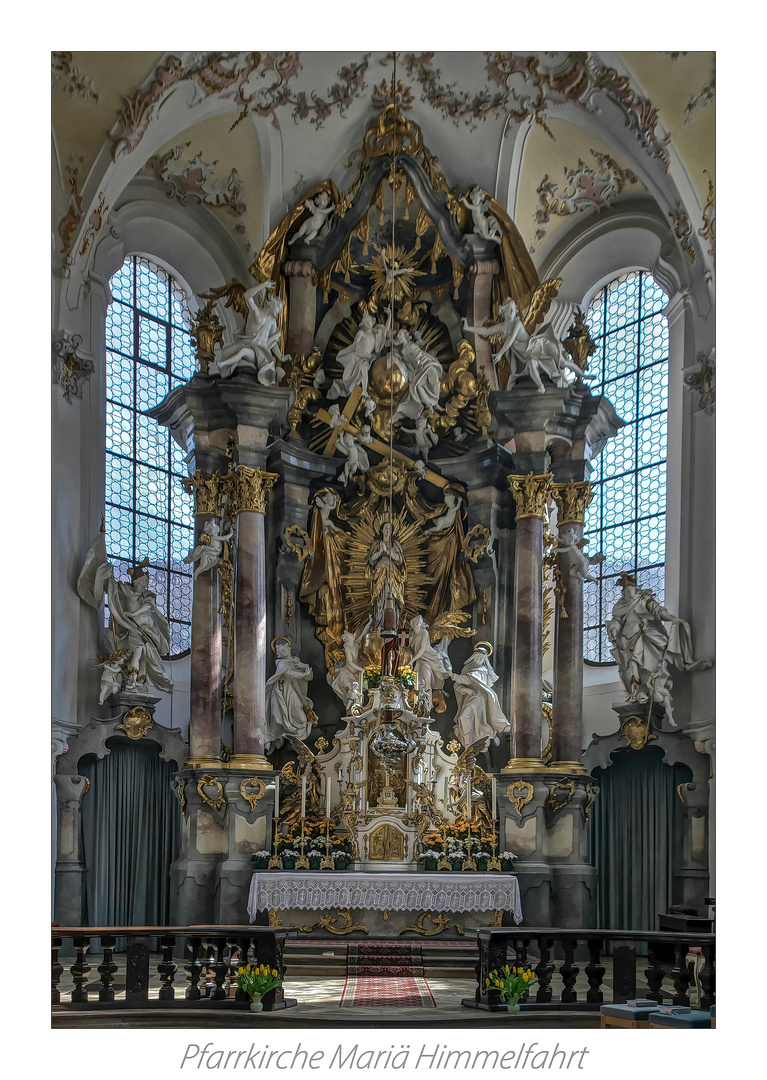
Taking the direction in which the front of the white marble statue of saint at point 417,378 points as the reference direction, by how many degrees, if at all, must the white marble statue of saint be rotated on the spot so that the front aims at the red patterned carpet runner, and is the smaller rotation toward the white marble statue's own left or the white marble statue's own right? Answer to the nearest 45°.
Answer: approximately 45° to the white marble statue's own left

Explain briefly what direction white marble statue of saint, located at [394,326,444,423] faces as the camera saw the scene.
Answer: facing the viewer and to the left of the viewer

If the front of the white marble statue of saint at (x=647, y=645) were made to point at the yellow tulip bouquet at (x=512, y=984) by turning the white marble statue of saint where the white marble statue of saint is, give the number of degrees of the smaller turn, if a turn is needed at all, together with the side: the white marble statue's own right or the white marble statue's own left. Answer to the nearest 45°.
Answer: approximately 45° to the white marble statue's own left

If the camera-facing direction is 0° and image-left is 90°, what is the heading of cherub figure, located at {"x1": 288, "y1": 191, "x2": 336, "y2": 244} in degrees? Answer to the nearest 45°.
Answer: approximately 315°

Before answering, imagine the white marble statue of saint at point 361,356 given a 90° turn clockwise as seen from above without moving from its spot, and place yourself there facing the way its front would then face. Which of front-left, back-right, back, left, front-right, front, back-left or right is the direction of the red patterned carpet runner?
front-left

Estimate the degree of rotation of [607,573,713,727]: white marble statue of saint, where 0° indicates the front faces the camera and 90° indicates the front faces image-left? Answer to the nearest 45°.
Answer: approximately 45°

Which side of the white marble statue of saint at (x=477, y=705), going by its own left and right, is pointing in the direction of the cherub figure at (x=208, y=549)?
front

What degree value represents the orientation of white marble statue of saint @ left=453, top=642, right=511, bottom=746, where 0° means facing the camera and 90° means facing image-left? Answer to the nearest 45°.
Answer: approximately 0°
